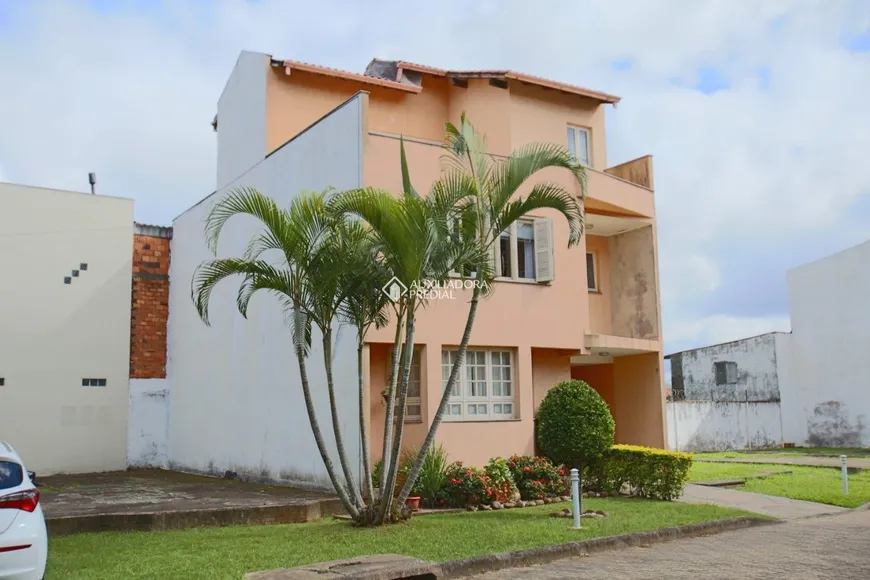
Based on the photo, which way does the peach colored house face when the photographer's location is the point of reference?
facing the viewer and to the right of the viewer

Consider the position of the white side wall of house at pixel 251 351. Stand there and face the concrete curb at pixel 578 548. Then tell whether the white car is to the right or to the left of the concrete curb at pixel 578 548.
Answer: right

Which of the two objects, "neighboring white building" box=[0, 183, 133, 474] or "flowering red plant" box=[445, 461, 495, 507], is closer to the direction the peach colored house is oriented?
the flowering red plant

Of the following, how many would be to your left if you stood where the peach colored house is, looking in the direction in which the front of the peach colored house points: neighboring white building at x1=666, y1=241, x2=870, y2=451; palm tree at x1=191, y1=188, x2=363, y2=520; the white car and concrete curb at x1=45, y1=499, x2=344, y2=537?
1

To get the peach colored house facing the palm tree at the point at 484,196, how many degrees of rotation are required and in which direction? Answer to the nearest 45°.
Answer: approximately 45° to its right

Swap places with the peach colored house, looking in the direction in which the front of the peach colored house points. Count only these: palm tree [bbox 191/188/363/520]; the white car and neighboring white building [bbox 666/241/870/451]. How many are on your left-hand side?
1

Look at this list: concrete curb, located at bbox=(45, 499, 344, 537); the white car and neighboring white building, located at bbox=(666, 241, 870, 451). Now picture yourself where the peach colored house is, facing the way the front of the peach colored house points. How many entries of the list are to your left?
1

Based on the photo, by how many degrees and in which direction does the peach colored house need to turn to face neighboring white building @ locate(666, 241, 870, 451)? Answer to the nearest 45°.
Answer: approximately 90° to its left

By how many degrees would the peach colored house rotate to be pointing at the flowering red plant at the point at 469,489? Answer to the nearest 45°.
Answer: approximately 45° to its right

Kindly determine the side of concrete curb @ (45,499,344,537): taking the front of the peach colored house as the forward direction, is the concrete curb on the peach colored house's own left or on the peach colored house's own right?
on the peach colored house's own right
